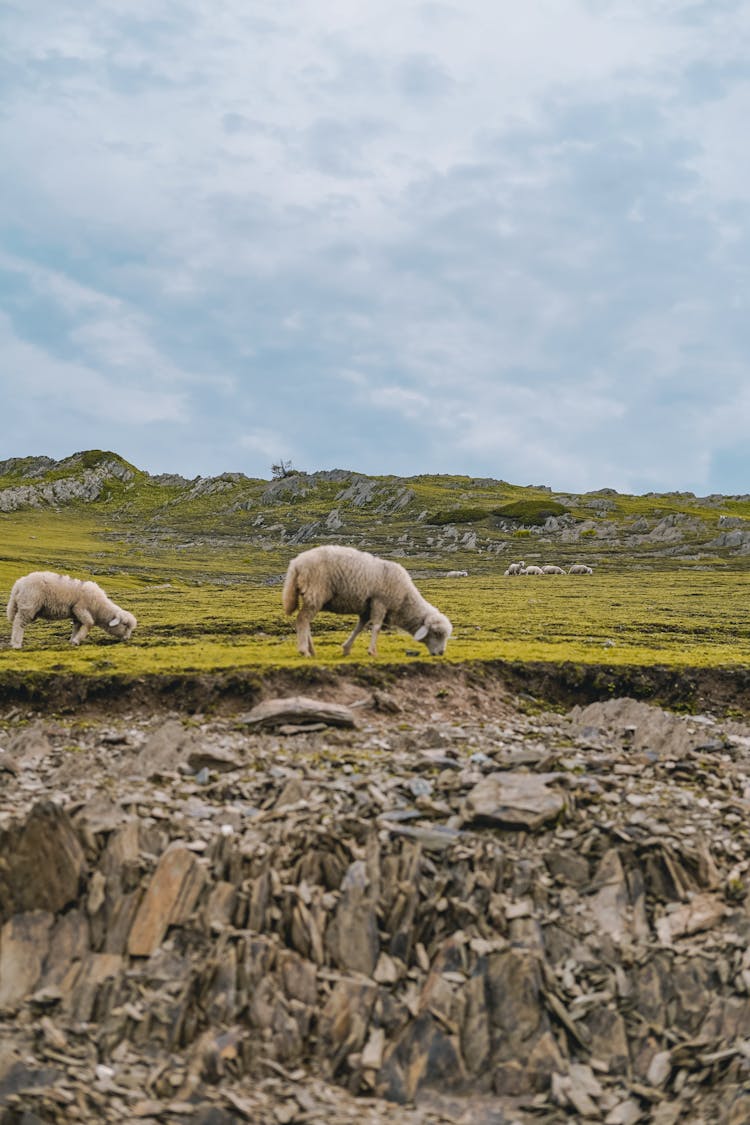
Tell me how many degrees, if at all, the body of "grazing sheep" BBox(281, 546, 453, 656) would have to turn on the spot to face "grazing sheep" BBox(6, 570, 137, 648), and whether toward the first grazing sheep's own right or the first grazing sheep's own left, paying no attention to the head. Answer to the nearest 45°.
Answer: approximately 135° to the first grazing sheep's own left

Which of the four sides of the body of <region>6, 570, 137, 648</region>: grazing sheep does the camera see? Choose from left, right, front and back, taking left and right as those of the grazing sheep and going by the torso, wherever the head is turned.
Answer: right

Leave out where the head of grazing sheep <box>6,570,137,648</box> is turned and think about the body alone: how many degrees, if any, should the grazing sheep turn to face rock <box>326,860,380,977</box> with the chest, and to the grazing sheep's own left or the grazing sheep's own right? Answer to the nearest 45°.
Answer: approximately 90° to the grazing sheep's own right

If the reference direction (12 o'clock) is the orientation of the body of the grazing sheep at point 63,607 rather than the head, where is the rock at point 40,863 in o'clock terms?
The rock is roughly at 3 o'clock from the grazing sheep.

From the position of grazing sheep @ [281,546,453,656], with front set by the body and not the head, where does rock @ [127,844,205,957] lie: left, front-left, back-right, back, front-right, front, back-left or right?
right

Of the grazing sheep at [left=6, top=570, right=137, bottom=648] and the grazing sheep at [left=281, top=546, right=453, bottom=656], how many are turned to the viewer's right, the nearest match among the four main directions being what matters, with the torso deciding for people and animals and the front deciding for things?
2

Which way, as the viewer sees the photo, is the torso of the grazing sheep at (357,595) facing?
to the viewer's right

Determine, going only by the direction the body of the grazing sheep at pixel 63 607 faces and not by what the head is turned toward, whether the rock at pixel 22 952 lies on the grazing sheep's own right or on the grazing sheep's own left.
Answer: on the grazing sheep's own right

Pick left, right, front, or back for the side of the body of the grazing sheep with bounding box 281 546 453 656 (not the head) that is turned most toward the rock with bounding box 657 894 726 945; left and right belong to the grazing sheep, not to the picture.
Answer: right
